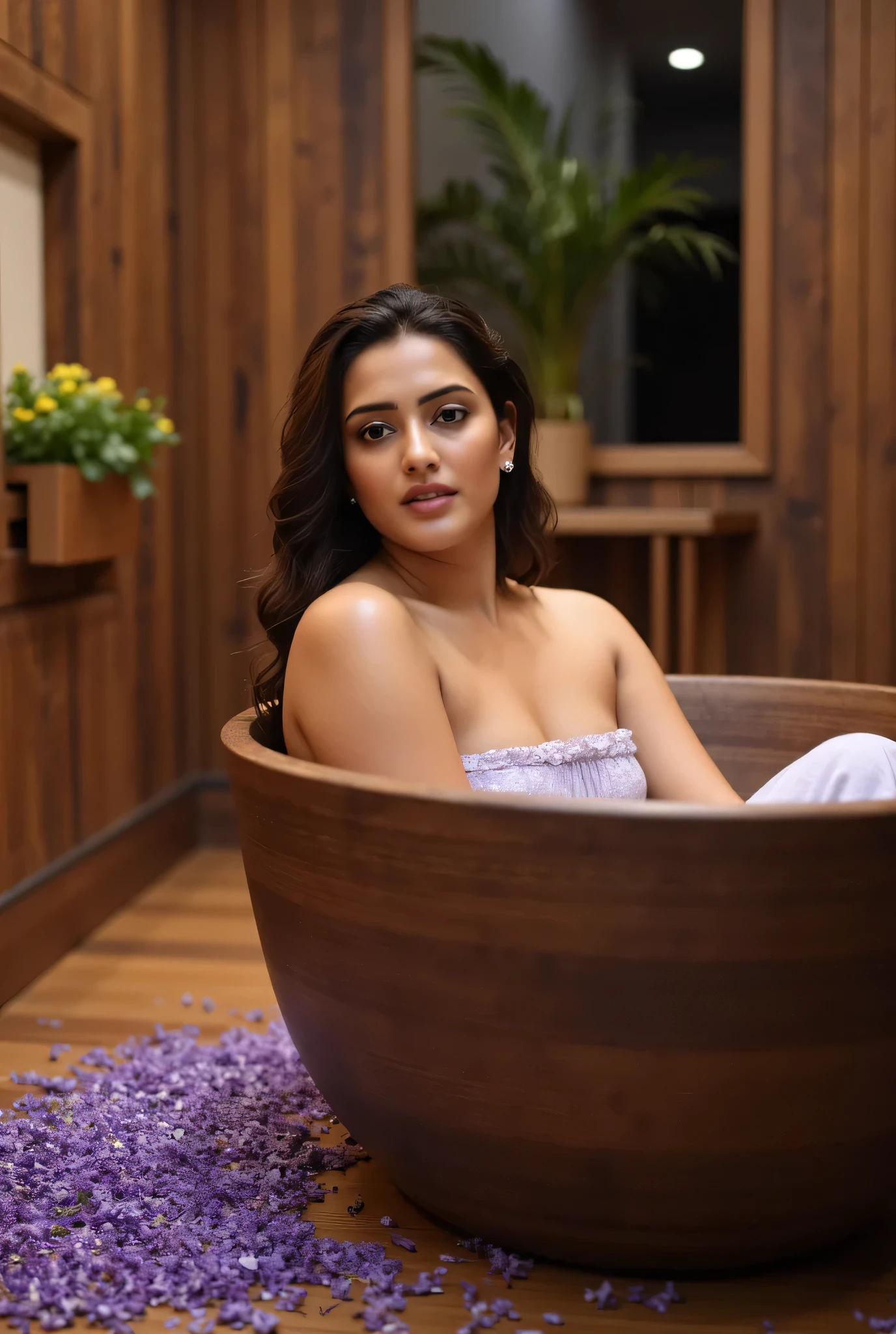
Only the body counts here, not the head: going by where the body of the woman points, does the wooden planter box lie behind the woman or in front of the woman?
behind

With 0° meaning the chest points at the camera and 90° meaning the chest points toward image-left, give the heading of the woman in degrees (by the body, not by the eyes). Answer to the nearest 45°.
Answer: approximately 315°

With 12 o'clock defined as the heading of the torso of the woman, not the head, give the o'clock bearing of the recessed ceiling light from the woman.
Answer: The recessed ceiling light is roughly at 8 o'clock from the woman.

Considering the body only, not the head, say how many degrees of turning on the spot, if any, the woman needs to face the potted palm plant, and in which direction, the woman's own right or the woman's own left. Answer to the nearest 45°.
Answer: approximately 135° to the woman's own left

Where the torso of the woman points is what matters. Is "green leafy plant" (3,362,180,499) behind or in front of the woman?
behind

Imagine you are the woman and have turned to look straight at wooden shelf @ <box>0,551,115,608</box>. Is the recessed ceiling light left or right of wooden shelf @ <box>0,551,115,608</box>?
right

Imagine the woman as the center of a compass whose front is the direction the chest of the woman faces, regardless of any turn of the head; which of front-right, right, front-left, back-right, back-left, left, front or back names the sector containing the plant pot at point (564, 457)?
back-left

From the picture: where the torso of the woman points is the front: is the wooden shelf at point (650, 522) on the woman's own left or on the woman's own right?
on the woman's own left

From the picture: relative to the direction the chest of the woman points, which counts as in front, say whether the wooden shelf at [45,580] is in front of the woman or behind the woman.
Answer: behind
